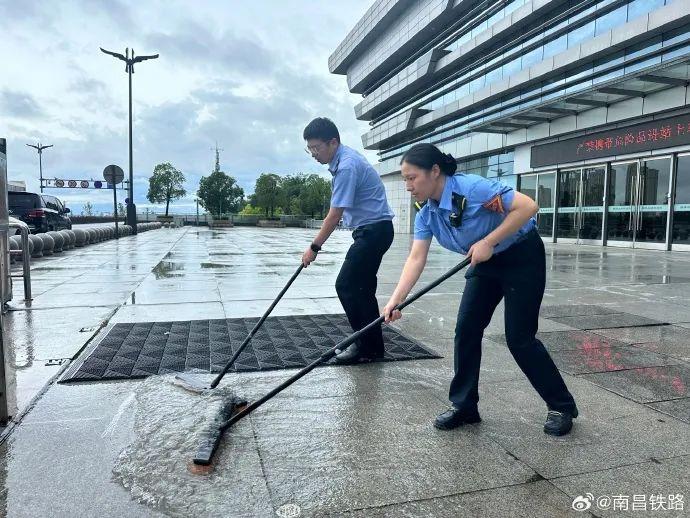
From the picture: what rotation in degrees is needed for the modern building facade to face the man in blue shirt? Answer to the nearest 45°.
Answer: approximately 45° to its left

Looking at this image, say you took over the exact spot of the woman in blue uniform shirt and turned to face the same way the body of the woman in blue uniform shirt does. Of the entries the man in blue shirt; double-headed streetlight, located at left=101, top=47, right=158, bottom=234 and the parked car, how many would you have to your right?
3

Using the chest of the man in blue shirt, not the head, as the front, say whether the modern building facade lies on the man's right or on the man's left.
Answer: on the man's right

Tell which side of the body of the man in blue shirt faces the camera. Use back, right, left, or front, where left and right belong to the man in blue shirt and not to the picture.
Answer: left

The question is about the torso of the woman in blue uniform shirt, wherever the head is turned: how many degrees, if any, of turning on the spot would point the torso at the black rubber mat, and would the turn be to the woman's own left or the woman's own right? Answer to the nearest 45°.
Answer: approximately 90° to the woman's own right

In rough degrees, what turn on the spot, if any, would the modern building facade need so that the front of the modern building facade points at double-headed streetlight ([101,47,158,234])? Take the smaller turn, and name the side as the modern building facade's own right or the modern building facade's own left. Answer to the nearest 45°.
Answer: approximately 45° to the modern building facade's own right

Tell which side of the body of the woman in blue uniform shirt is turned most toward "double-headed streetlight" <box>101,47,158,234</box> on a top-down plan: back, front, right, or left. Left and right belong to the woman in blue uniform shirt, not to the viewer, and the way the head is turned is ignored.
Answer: right

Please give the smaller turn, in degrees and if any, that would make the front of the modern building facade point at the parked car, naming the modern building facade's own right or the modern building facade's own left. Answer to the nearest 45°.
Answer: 0° — it already faces it

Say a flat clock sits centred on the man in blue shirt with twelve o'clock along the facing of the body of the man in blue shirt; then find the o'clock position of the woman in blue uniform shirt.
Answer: The woman in blue uniform shirt is roughly at 8 o'clock from the man in blue shirt.

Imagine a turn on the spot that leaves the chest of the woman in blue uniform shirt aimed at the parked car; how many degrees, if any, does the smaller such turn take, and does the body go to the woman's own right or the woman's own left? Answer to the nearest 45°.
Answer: approximately 90° to the woman's own right
